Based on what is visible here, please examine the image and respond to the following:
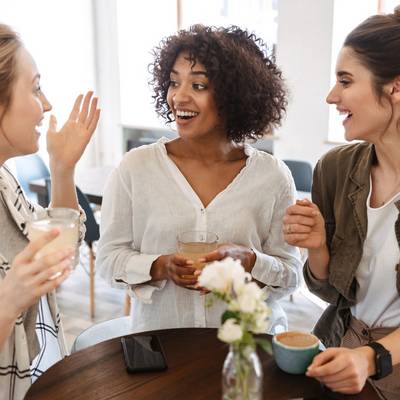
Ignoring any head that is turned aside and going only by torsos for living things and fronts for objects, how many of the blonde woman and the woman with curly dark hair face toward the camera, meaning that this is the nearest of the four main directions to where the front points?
1

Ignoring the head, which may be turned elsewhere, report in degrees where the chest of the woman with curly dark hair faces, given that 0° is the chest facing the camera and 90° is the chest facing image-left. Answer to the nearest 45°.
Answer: approximately 0°

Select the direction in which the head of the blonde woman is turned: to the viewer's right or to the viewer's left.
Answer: to the viewer's right

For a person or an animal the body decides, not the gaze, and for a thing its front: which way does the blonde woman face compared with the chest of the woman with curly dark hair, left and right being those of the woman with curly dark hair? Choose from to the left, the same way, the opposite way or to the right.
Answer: to the left

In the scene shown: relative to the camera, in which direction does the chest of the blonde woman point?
to the viewer's right
